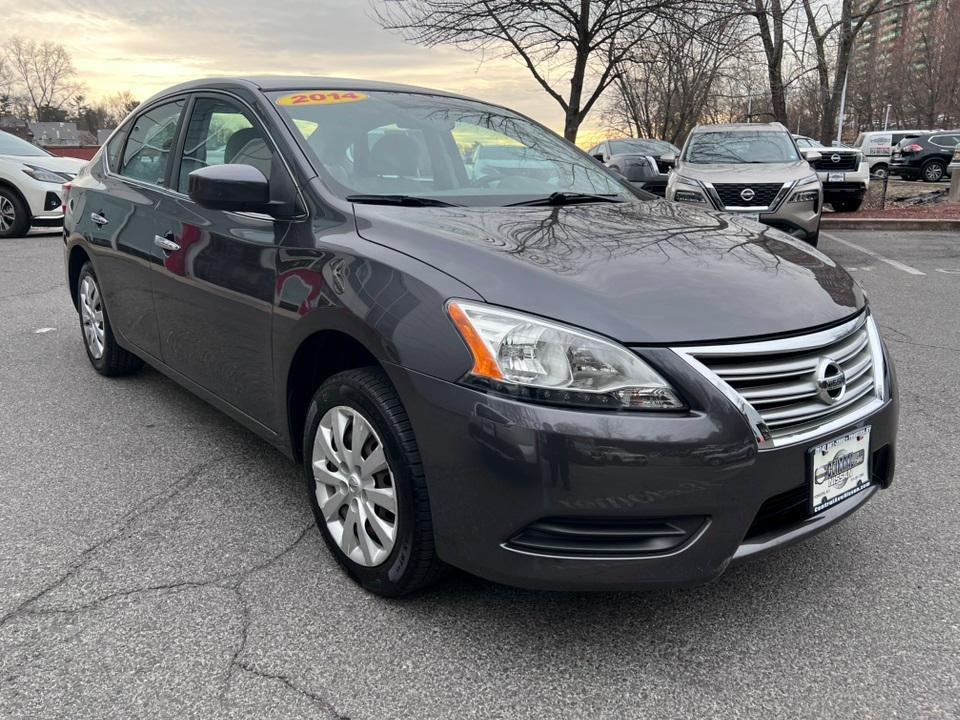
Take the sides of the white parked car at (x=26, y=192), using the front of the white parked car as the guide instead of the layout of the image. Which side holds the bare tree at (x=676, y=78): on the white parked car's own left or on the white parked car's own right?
on the white parked car's own left

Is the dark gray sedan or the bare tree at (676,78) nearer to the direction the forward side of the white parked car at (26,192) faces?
the dark gray sedan

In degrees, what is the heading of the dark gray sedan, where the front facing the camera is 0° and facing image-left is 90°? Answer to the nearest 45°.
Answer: approximately 315°

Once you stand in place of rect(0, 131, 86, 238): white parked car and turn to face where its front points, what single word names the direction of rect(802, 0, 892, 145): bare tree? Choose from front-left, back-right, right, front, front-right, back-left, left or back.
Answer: front-left

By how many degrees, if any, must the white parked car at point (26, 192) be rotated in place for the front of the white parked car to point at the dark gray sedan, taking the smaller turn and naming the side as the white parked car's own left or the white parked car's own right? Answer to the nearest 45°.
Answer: approximately 45° to the white parked car's own right

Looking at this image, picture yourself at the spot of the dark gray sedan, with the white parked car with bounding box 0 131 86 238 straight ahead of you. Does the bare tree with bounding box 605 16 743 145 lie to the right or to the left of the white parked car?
right
